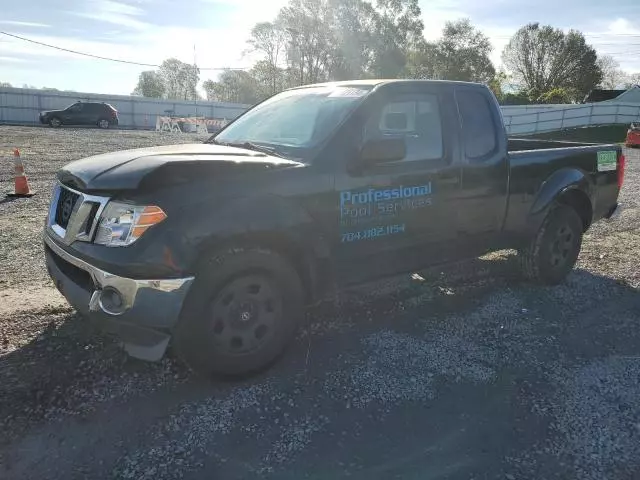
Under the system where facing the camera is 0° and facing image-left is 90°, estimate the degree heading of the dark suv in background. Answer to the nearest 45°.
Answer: approximately 90°

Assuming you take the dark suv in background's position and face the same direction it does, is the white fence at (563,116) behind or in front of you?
behind

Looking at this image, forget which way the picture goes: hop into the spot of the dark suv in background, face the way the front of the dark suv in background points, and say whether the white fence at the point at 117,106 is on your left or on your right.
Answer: on your right

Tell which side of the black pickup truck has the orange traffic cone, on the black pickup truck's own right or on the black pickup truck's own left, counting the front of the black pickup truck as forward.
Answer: on the black pickup truck's own right

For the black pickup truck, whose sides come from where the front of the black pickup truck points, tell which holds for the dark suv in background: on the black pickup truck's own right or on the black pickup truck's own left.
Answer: on the black pickup truck's own right

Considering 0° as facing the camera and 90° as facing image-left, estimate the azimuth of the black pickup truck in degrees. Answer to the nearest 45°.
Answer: approximately 45°

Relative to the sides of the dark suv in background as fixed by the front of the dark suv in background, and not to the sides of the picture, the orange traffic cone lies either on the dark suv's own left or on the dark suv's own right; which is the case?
on the dark suv's own left

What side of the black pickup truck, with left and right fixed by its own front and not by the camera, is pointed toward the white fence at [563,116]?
back

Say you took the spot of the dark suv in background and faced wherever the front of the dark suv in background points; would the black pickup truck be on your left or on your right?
on your left

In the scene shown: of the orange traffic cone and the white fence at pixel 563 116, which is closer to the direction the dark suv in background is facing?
the orange traffic cone
